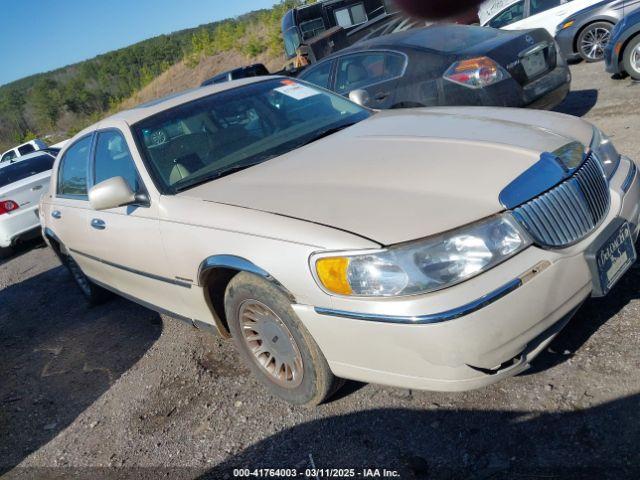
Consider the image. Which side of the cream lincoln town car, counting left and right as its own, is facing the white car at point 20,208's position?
back

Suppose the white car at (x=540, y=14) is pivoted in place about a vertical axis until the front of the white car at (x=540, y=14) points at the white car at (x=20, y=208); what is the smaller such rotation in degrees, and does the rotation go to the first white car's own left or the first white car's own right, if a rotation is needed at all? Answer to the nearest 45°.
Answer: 0° — it already faces it
